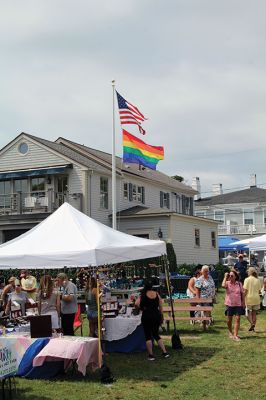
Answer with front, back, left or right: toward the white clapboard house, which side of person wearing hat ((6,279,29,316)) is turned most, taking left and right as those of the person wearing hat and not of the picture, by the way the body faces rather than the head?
back

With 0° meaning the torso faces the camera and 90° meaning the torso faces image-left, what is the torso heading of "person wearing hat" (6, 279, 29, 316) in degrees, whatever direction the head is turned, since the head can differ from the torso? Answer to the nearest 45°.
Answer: approximately 0°

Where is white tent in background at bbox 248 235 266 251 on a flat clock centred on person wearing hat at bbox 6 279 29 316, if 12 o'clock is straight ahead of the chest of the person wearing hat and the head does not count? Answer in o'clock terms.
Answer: The white tent in background is roughly at 8 o'clock from the person wearing hat.

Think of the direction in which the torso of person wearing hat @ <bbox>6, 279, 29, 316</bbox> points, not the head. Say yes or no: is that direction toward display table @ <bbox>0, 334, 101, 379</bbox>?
yes

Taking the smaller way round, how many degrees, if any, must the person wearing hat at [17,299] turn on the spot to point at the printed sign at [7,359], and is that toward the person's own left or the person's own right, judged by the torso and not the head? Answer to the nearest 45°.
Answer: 0° — they already face it

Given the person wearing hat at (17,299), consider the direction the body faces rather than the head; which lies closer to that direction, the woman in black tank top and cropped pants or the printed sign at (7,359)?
the printed sign
